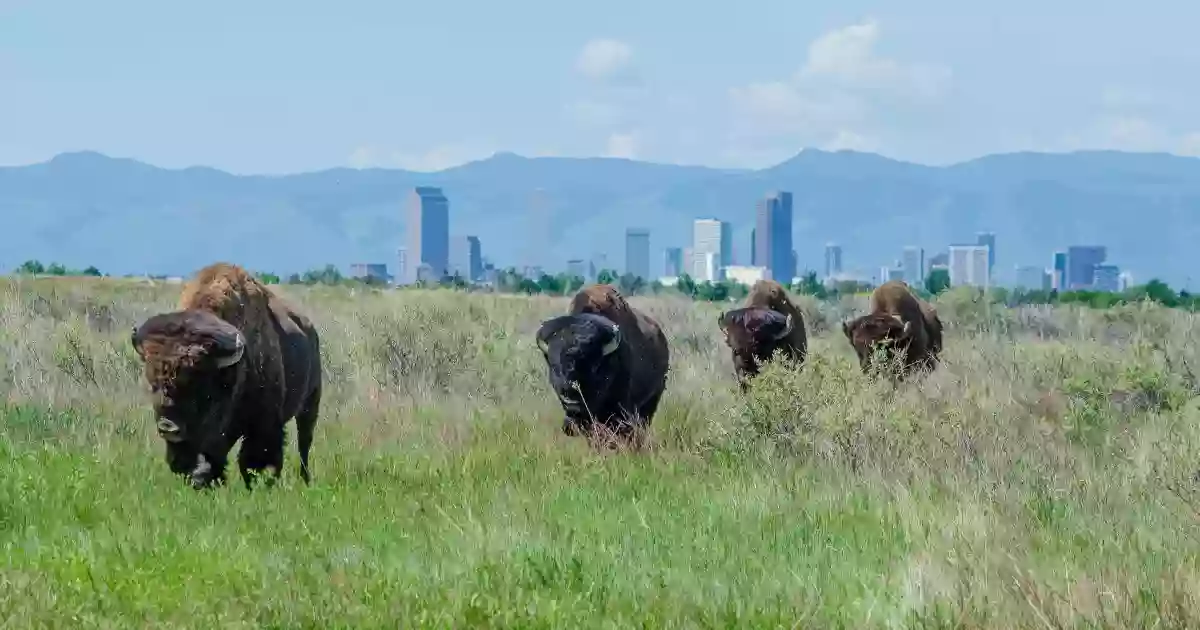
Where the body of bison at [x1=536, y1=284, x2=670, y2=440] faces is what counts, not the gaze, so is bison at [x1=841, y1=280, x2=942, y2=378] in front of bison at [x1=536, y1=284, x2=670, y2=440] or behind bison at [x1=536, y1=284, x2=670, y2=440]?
behind

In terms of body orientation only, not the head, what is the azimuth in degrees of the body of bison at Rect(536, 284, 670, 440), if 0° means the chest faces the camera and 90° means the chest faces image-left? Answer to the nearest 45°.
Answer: approximately 45°

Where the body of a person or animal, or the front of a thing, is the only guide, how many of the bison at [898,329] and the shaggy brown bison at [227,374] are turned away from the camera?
0

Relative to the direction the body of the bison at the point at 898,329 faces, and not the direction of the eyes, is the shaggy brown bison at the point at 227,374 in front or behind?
in front

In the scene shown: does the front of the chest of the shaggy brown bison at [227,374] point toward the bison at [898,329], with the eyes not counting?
no

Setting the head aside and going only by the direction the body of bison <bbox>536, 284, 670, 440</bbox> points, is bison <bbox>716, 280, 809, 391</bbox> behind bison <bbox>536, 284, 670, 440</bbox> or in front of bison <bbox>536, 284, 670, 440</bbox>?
behind

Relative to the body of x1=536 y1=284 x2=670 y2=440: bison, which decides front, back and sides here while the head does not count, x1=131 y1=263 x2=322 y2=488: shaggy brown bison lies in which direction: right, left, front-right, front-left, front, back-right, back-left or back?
front

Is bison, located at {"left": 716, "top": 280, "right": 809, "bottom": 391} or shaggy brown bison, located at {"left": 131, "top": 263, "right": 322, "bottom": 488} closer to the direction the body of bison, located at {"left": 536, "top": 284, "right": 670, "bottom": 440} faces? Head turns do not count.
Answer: the shaggy brown bison

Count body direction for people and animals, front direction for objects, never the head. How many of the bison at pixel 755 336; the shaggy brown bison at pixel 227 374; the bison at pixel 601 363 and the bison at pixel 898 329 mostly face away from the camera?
0

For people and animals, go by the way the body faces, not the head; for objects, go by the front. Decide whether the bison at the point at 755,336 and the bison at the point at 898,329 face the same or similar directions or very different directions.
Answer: same or similar directions

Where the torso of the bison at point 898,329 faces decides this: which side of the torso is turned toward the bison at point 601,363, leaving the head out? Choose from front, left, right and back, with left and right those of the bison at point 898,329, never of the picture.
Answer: front

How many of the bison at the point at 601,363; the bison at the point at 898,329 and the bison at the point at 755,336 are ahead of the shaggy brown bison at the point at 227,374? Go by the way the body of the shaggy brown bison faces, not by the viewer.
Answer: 0

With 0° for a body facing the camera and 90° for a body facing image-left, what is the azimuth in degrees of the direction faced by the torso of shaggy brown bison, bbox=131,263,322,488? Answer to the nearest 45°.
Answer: approximately 45°

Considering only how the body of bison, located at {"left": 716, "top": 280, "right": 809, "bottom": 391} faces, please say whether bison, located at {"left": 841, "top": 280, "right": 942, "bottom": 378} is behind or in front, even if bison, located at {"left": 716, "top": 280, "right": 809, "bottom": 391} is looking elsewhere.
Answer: behind

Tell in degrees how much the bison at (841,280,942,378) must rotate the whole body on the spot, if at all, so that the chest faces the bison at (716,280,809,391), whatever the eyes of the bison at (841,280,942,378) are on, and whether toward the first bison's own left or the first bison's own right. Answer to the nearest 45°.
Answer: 0° — it already faces it

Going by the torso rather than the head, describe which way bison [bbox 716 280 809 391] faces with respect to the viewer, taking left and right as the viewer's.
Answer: facing the viewer and to the left of the viewer
